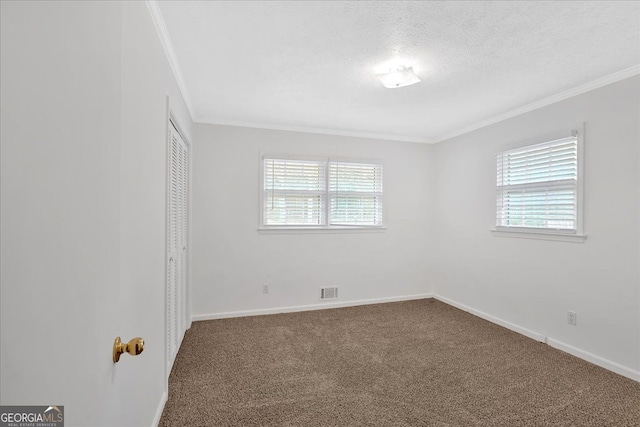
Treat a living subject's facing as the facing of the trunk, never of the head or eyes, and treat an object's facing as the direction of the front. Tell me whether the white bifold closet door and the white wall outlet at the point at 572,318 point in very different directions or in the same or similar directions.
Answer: very different directions

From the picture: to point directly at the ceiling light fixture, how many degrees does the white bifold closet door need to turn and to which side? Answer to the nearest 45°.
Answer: approximately 45° to its right

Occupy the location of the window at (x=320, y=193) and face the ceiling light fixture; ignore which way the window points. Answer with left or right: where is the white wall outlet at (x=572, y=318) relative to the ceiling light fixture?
left

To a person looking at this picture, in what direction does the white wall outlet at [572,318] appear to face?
facing the viewer and to the left of the viewer

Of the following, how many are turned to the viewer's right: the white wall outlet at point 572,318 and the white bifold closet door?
1

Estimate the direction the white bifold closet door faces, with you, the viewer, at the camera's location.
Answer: facing to the right of the viewer

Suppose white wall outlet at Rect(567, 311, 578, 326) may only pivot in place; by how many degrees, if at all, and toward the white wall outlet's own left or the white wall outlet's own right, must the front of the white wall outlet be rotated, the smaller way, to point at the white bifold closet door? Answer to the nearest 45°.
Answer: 0° — it already faces it

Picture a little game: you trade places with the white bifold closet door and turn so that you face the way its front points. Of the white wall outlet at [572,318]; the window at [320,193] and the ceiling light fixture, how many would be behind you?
0

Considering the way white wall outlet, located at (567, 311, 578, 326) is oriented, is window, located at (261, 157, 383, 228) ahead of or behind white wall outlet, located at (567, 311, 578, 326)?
ahead
